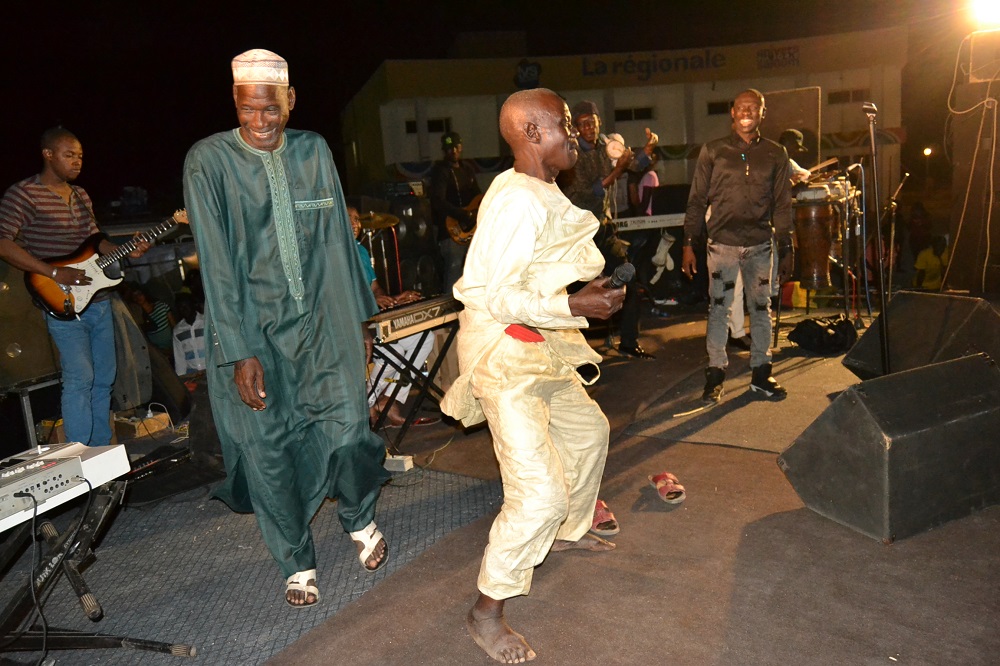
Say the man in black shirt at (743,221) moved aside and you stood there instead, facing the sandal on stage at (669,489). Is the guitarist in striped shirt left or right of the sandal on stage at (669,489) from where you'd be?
right

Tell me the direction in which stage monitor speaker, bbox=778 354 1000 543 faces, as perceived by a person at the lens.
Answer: facing away from the viewer and to the left of the viewer

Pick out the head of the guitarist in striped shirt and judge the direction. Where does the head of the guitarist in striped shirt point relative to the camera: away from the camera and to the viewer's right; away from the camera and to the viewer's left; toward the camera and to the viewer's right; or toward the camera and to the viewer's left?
toward the camera and to the viewer's right

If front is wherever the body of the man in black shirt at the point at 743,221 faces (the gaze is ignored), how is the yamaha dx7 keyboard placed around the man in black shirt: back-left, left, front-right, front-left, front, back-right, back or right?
front-right

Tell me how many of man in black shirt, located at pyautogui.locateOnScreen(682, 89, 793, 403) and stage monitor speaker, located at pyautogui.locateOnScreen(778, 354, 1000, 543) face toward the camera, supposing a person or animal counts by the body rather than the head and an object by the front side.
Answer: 1

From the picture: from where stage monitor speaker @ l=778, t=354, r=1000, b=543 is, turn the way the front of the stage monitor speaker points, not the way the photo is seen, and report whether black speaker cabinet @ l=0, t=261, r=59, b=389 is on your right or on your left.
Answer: on your left

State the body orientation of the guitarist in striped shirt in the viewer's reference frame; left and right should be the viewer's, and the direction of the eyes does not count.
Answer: facing the viewer and to the right of the viewer

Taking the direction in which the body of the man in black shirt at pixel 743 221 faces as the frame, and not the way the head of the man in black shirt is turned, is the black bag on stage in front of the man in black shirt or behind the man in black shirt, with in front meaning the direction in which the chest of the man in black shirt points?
behind

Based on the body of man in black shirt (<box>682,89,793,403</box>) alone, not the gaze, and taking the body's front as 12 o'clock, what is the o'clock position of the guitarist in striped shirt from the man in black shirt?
The guitarist in striped shirt is roughly at 2 o'clock from the man in black shirt.

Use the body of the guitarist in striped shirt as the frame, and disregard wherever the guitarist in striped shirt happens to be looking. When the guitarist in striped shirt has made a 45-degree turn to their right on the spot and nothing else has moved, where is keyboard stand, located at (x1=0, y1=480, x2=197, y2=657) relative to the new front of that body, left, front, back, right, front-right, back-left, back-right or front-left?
front

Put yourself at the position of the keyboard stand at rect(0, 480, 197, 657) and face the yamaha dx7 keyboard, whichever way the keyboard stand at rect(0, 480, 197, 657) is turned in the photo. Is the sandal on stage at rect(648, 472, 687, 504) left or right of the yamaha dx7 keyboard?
right

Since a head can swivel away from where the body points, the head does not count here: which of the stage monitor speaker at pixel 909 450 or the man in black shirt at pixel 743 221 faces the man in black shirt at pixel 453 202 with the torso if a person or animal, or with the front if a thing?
the stage monitor speaker
